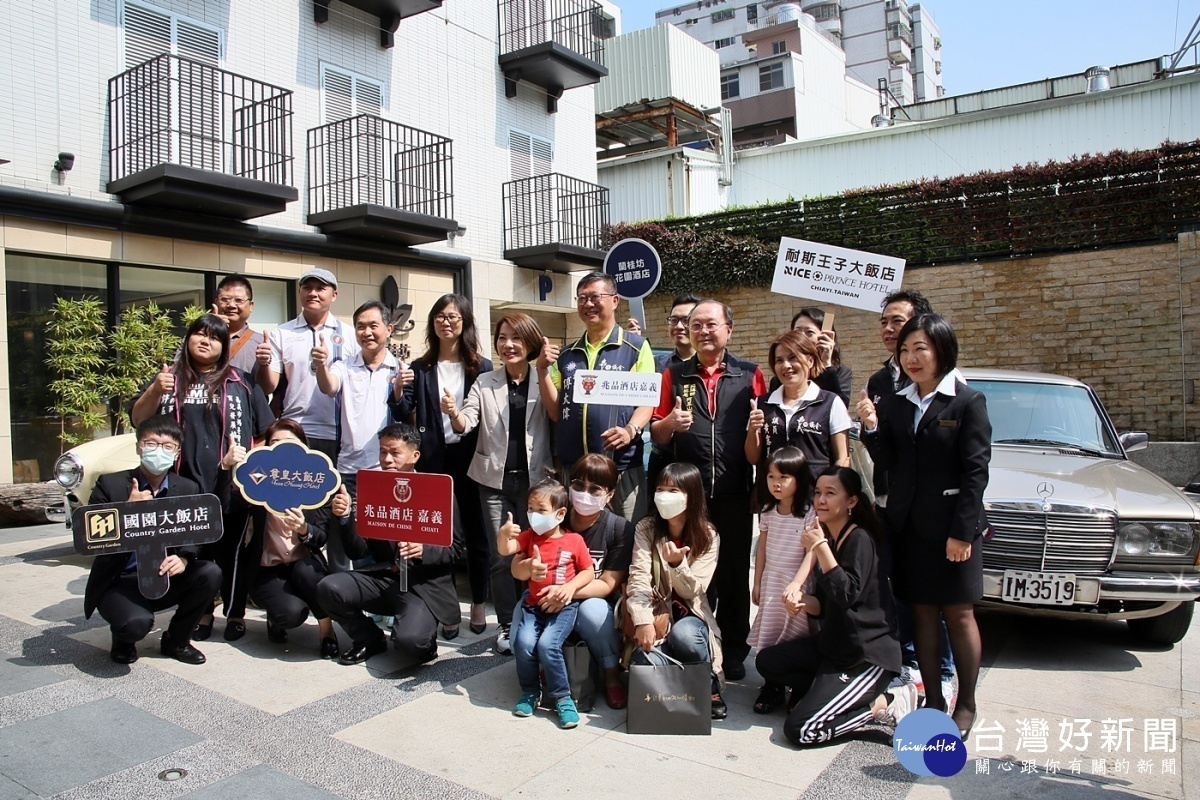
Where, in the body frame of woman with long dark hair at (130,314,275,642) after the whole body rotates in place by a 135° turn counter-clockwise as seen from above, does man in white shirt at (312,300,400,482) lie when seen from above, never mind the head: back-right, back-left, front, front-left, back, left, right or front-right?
front-right

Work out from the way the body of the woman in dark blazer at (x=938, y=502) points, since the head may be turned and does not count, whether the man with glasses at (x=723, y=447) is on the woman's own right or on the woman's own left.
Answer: on the woman's own right

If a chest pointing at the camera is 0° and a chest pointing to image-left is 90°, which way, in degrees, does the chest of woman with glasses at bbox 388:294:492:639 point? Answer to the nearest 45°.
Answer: approximately 0°

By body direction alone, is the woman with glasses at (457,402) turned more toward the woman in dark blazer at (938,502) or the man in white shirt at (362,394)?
the woman in dark blazer
